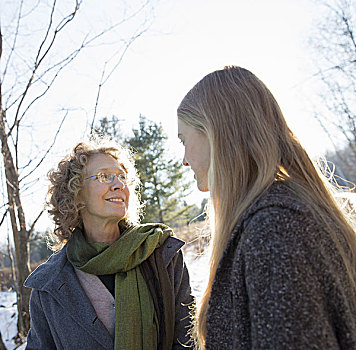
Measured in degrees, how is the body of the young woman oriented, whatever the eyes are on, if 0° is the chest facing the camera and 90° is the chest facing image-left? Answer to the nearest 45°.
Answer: approximately 90°

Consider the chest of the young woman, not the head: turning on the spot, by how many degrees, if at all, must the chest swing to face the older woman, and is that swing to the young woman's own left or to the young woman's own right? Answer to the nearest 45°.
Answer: approximately 45° to the young woman's own right
